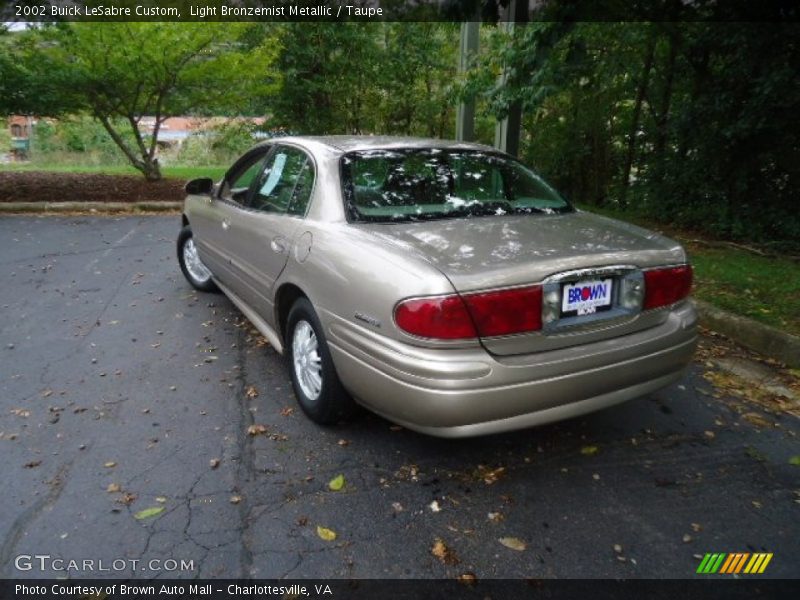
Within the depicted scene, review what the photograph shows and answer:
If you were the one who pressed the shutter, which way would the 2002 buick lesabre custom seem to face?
facing away from the viewer and to the left of the viewer

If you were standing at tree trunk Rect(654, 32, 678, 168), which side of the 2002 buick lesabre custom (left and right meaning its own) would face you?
right

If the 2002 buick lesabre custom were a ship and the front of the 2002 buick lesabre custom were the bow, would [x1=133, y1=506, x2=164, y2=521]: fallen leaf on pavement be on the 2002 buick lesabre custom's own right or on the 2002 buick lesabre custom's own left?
on the 2002 buick lesabre custom's own left

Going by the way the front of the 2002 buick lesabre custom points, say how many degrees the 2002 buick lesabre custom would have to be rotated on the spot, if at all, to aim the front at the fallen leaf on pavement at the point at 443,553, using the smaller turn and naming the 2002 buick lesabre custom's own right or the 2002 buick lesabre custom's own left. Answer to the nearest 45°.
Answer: approximately 135° to the 2002 buick lesabre custom's own left

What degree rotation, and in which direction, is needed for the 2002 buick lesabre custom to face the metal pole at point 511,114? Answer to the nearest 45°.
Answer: approximately 45° to its right

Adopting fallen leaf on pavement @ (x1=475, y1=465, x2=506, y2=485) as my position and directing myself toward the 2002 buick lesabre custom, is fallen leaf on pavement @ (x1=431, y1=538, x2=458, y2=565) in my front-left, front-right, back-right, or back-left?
back-left

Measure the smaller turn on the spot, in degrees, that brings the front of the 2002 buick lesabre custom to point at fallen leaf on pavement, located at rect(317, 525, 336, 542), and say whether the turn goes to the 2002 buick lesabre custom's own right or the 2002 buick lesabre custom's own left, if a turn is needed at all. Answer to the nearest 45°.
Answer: approximately 90° to the 2002 buick lesabre custom's own left
